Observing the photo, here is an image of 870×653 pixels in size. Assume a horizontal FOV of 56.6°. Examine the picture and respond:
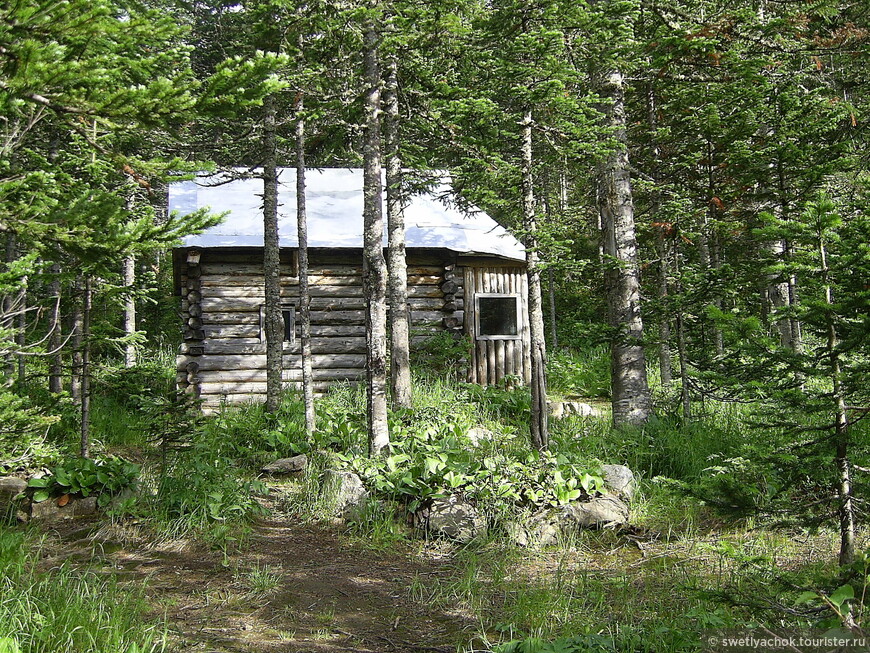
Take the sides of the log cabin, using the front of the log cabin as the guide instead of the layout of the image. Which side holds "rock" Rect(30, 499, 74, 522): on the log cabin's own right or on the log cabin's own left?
on the log cabin's own right

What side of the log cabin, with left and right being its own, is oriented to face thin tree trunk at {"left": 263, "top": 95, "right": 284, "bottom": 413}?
right

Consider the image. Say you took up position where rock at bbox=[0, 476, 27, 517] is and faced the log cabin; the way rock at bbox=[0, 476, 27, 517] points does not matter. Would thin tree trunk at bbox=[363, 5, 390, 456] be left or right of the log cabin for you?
right

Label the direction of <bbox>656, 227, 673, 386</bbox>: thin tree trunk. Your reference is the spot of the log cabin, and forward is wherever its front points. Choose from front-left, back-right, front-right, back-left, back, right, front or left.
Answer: left

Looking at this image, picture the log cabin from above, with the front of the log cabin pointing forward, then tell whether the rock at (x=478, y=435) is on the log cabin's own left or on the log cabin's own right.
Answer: on the log cabin's own right
